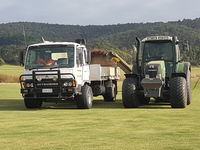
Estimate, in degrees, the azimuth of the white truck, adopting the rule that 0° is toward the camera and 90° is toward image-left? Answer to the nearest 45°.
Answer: approximately 45°

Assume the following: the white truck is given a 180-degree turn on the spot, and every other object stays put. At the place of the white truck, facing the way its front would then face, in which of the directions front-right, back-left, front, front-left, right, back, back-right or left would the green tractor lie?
front-right

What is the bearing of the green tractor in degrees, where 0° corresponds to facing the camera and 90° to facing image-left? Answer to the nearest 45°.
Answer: approximately 0°

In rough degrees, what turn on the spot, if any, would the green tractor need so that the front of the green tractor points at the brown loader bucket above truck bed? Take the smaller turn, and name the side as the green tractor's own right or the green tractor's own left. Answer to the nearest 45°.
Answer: approximately 135° to the green tractor's own right
